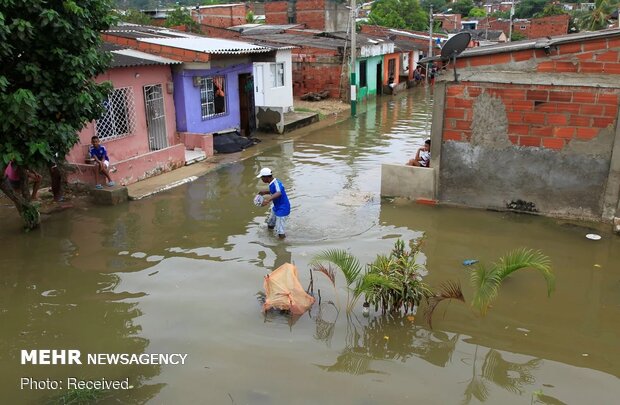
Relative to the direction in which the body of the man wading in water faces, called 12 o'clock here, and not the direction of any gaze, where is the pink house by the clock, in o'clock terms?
The pink house is roughly at 2 o'clock from the man wading in water.

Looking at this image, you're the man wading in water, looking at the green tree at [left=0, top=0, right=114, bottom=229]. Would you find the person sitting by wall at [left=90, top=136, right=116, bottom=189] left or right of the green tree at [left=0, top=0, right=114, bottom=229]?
right

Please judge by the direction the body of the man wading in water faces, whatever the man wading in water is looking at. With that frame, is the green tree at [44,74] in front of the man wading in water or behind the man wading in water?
in front

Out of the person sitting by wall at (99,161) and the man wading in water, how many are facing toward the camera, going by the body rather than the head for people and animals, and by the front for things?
1

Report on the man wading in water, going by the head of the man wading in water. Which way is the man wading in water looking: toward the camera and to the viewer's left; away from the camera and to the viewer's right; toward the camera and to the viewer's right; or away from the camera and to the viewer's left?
toward the camera and to the viewer's left

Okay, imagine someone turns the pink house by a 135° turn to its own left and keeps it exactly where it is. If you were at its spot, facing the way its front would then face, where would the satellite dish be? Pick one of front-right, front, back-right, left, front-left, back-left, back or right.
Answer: back-right

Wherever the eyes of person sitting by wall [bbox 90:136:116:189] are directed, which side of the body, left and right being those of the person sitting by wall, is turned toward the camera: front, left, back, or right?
front

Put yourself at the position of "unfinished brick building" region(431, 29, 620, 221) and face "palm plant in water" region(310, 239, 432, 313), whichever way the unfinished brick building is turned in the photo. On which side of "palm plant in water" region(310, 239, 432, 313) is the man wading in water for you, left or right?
right

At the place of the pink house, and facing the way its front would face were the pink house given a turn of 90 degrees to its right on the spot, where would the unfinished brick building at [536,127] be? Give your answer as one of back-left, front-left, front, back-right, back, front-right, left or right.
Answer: left

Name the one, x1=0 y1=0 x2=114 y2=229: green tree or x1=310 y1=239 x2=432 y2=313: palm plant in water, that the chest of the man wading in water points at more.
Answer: the green tree

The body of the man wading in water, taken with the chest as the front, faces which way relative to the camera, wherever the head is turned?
to the viewer's left
